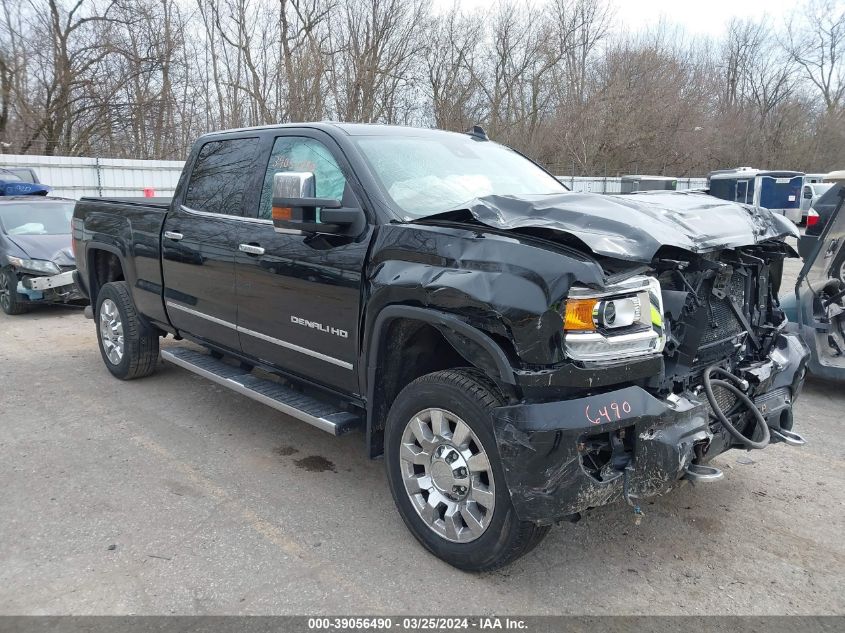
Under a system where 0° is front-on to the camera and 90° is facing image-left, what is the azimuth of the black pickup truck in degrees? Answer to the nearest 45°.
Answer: approximately 315°

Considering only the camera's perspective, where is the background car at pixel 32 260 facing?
facing the viewer and to the right of the viewer

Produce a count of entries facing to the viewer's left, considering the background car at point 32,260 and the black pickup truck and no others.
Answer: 0

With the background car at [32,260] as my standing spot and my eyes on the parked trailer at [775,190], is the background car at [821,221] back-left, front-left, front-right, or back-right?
front-right

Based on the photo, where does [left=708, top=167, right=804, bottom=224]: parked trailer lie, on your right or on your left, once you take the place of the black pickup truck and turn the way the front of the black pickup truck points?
on your left

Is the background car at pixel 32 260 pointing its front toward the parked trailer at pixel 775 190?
no

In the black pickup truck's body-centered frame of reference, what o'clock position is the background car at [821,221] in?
The background car is roughly at 9 o'clock from the black pickup truck.

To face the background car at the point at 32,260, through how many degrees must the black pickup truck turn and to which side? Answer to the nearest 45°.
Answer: approximately 180°
